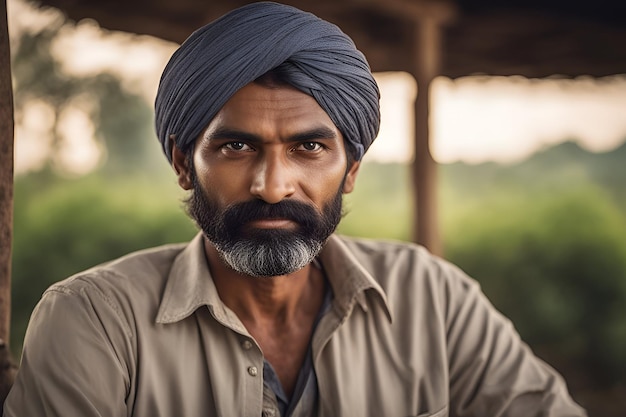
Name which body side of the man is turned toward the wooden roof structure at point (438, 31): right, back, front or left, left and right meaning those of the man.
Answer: back

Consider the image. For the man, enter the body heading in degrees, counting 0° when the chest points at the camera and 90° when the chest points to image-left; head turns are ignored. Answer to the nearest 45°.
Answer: approximately 0°

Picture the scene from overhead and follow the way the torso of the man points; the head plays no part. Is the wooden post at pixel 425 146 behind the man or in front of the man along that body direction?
behind
